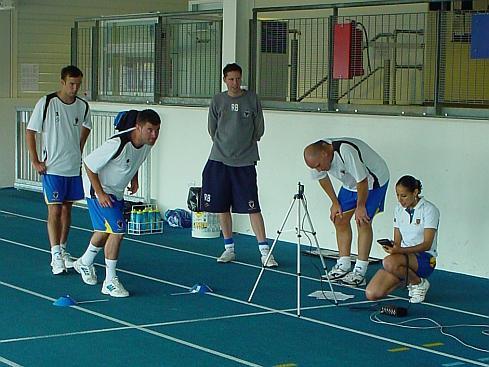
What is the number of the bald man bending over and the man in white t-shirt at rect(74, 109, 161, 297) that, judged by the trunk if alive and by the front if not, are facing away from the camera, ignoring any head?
0

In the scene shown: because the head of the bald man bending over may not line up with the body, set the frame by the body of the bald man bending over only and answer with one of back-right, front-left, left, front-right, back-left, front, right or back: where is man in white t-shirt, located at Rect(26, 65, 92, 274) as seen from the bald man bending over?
front-right

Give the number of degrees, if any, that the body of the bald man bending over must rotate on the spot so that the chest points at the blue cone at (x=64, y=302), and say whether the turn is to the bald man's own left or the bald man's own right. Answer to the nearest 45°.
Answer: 0° — they already face it

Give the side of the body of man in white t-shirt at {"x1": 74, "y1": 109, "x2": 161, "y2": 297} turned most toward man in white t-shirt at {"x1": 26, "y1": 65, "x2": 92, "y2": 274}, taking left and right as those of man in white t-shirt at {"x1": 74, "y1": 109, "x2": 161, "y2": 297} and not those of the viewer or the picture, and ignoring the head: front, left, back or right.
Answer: back

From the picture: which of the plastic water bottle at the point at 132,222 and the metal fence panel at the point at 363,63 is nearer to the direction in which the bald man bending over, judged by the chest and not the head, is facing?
the plastic water bottle

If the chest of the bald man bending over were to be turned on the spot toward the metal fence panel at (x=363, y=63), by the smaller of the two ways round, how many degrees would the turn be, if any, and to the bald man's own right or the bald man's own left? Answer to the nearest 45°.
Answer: approximately 135° to the bald man's own right

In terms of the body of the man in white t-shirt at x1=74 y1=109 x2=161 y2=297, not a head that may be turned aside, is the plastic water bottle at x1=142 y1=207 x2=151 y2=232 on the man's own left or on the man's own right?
on the man's own left

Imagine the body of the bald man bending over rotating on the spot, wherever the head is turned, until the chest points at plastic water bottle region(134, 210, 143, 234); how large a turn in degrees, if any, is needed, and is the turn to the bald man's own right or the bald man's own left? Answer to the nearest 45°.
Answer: approximately 90° to the bald man's own right

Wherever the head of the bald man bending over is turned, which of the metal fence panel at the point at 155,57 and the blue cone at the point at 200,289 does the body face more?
the blue cone

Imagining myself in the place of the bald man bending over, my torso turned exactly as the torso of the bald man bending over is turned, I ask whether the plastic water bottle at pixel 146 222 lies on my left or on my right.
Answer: on my right

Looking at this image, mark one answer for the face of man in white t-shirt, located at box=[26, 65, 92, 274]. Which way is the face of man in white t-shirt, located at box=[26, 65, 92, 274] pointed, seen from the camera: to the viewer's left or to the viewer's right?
to the viewer's right
